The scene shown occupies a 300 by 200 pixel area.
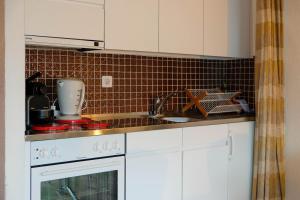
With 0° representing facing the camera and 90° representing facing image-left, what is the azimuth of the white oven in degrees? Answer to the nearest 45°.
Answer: approximately 315°

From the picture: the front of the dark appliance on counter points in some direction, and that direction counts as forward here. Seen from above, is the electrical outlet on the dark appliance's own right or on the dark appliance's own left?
on the dark appliance's own left

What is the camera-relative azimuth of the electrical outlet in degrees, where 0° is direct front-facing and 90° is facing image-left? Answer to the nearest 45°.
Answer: approximately 0°

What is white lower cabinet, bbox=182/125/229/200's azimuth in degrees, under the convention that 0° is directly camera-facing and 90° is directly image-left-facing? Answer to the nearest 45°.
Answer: approximately 315°

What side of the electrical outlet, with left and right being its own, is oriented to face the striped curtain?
left
